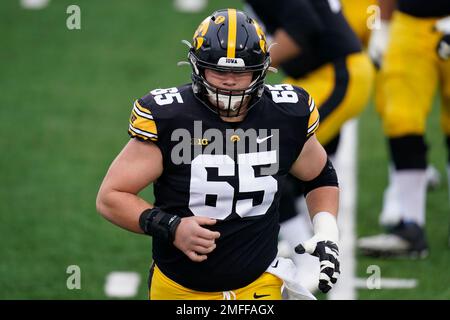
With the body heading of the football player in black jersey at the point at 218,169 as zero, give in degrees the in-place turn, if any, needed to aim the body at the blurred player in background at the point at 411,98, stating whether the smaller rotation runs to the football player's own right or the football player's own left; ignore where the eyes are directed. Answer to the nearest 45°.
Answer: approximately 135° to the football player's own left

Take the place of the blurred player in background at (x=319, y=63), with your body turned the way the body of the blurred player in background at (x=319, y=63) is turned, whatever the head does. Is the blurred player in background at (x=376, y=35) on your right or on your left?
on your right

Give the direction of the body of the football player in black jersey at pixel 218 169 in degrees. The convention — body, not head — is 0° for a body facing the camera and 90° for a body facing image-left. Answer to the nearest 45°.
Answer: approximately 0°

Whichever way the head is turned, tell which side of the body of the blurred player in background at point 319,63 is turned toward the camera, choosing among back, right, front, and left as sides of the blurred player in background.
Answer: left

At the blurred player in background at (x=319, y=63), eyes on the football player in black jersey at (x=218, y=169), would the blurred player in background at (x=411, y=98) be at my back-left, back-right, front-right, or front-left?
back-left

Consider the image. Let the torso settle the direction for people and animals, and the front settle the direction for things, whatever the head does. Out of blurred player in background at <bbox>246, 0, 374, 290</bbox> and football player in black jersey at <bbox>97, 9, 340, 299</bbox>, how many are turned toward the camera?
1

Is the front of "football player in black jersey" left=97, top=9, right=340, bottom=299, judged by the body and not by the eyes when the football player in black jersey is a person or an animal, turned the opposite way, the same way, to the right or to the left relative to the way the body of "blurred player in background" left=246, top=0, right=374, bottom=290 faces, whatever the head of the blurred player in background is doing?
to the left

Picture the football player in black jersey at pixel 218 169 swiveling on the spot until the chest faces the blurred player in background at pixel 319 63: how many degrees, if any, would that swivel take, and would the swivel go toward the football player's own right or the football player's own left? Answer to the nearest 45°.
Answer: approximately 180°

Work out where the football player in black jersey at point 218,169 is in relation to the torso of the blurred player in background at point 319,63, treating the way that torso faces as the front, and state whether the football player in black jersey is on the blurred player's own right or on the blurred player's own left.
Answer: on the blurred player's own left
